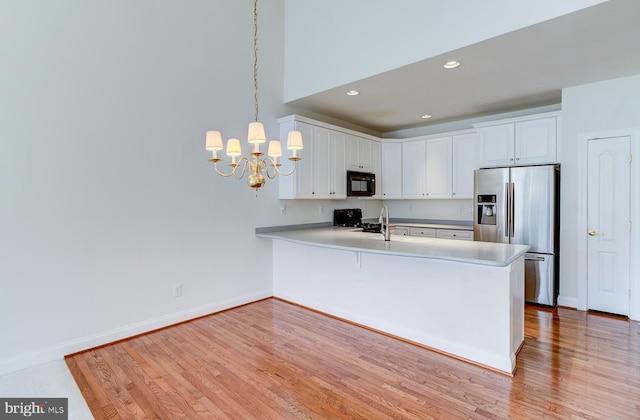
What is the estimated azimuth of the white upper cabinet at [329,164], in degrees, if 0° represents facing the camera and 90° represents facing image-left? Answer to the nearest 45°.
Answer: approximately 315°

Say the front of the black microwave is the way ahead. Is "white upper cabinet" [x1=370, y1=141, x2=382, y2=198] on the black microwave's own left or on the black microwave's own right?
on the black microwave's own left

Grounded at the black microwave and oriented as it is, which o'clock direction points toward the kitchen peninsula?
The kitchen peninsula is roughly at 1 o'clock from the black microwave.

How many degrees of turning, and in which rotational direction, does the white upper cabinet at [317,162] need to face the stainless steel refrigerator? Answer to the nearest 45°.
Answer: approximately 45° to its left

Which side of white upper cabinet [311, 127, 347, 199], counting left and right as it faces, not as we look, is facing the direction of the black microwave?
left

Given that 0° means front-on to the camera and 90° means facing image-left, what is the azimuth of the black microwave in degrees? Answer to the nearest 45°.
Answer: approximately 315°

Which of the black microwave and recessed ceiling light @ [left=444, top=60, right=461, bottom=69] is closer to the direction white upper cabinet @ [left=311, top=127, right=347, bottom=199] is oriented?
the recessed ceiling light

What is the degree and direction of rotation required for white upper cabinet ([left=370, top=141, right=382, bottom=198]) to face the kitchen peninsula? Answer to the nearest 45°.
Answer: approximately 45° to its right

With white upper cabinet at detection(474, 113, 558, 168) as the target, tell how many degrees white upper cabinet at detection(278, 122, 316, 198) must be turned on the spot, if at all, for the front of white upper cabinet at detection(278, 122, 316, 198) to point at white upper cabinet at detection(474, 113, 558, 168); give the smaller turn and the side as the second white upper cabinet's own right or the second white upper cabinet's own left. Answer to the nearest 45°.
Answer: approximately 45° to the second white upper cabinet's own left

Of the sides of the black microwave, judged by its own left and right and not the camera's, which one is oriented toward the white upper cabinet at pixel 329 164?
right

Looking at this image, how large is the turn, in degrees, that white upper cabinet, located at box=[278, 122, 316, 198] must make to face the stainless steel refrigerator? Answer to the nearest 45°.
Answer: approximately 45° to its left
